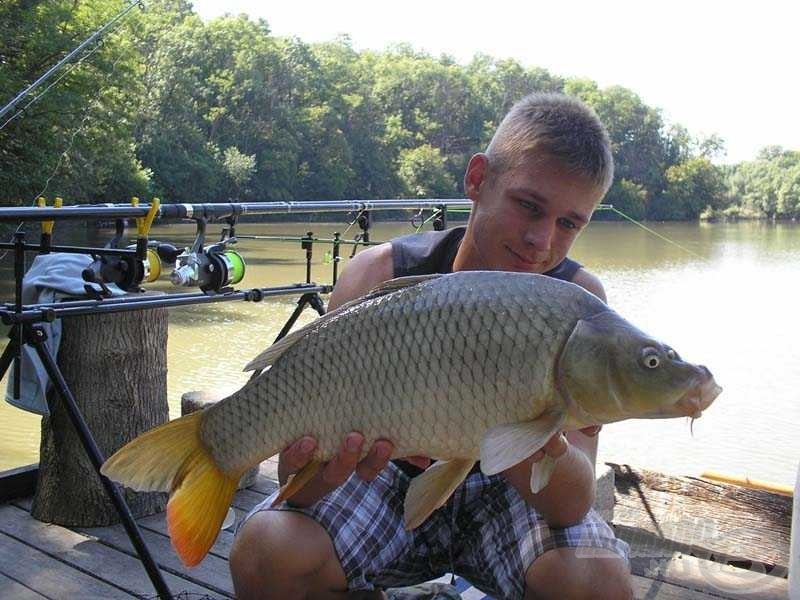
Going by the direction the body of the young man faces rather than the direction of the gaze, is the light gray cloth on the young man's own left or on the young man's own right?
on the young man's own right

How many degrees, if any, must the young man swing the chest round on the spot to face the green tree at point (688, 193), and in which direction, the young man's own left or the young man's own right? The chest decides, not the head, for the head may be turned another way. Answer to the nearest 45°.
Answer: approximately 180°

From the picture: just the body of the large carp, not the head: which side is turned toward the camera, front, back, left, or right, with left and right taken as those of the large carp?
right

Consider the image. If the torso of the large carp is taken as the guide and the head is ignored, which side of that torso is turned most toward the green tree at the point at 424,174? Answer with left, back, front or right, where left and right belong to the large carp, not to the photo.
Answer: left

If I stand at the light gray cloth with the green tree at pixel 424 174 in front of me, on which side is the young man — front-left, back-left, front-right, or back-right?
back-right

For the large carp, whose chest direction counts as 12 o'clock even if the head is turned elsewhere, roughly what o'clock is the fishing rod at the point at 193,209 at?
The fishing rod is roughly at 8 o'clock from the large carp.

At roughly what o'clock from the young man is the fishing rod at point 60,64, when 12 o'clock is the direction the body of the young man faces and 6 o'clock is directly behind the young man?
The fishing rod is roughly at 5 o'clock from the young man.
